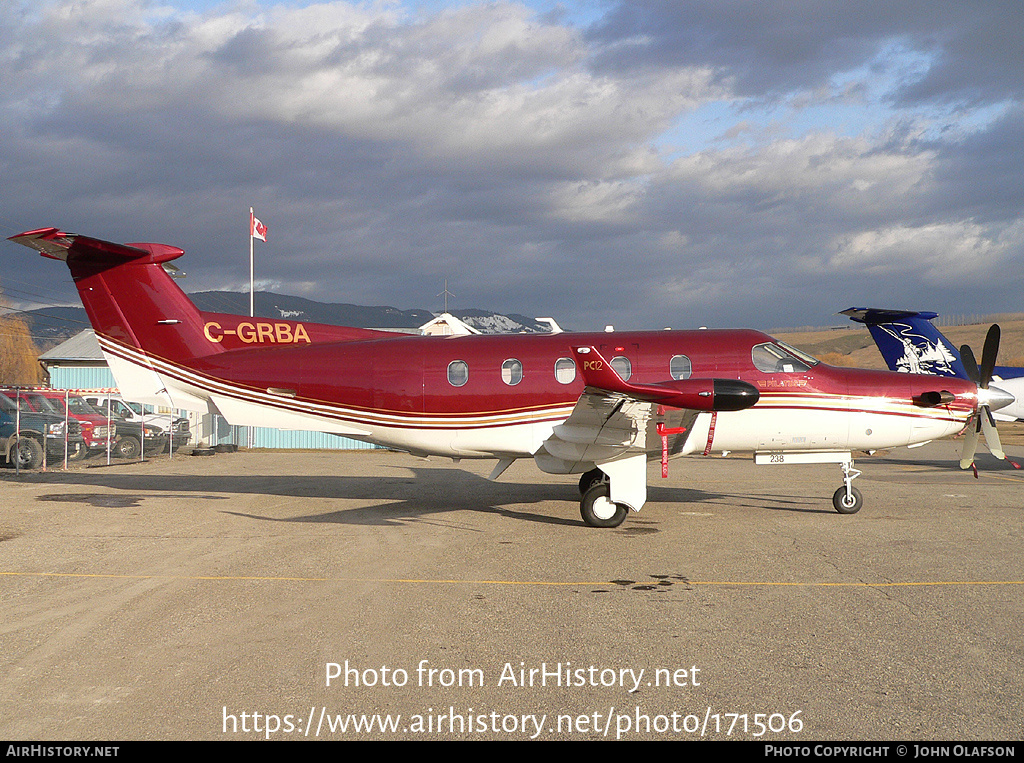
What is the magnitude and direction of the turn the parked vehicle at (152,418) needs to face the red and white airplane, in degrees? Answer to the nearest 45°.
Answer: approximately 45° to its right

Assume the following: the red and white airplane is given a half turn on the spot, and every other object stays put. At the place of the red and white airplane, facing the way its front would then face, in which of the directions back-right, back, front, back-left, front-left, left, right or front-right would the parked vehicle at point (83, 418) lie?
front-right

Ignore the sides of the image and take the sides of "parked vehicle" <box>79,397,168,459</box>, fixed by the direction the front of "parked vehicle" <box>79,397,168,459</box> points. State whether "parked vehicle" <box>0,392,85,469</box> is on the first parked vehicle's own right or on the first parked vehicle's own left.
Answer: on the first parked vehicle's own right

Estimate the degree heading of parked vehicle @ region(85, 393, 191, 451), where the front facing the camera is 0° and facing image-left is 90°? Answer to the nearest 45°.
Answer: approximately 315°

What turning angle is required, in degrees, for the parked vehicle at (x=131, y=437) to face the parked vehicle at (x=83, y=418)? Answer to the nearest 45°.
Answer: approximately 90° to its right

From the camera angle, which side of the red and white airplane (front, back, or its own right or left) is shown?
right

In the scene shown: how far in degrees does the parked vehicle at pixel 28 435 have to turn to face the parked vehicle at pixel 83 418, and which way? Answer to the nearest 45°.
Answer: approximately 90° to its left
